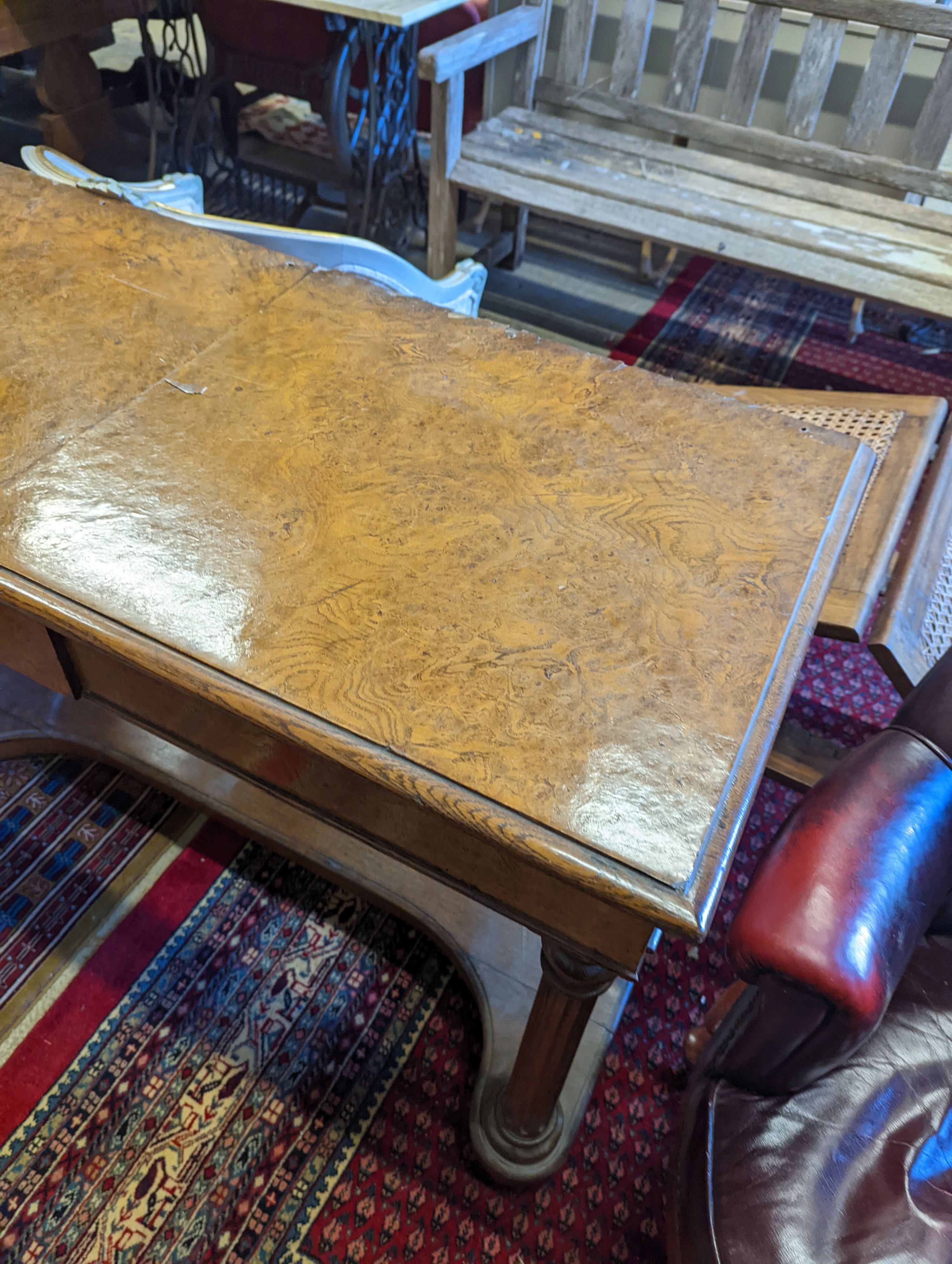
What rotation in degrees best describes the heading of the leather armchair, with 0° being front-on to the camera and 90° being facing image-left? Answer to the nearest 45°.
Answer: approximately 45°

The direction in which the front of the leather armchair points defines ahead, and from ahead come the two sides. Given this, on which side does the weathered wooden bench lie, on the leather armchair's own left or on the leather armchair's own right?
on the leather armchair's own right

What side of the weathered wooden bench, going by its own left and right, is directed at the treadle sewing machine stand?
right

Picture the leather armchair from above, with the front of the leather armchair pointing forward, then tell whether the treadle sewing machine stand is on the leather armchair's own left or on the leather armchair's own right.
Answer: on the leather armchair's own right

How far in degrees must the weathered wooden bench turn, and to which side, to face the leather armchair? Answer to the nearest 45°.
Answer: approximately 45° to its left
